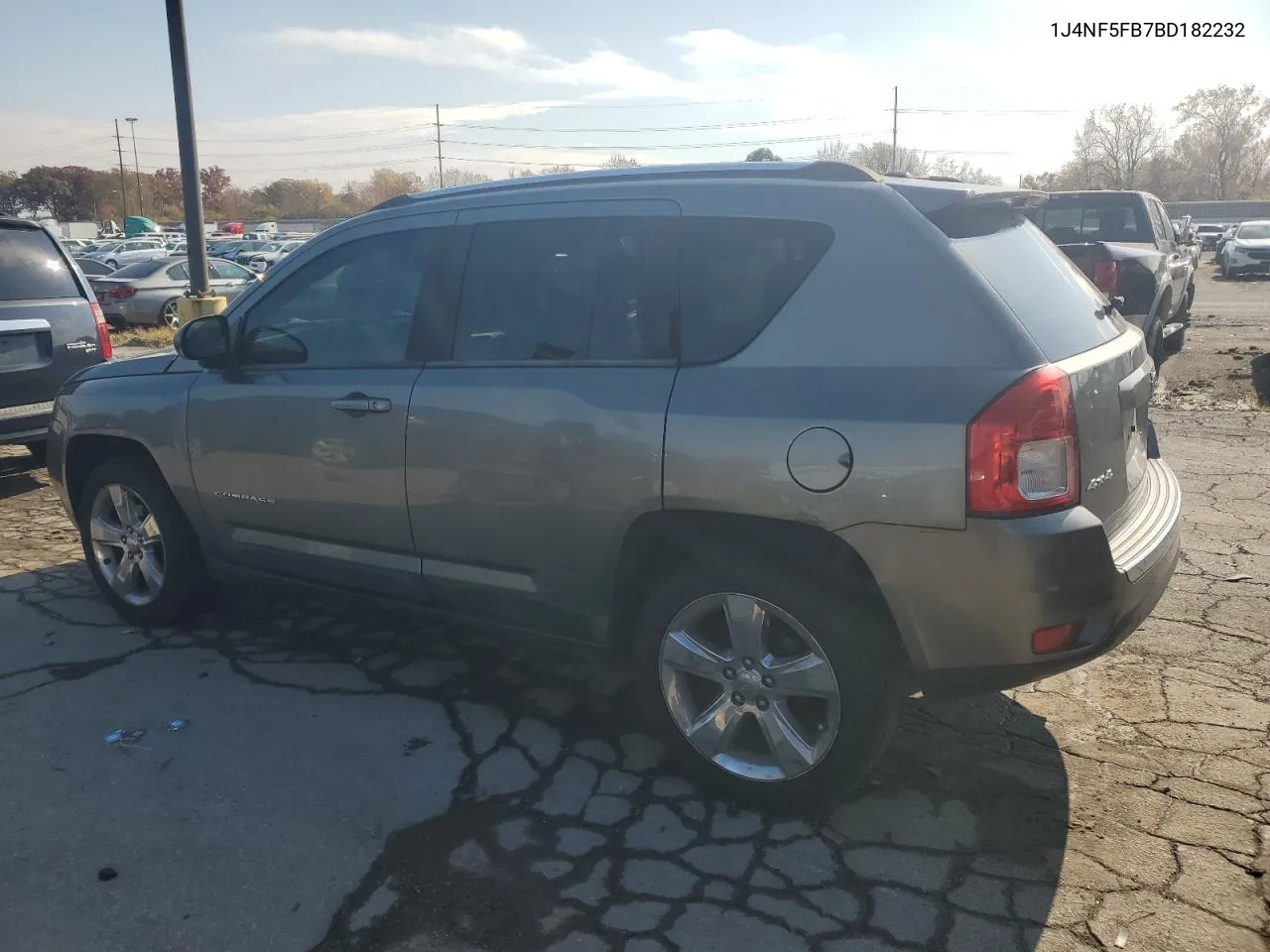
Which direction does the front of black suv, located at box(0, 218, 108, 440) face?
away from the camera

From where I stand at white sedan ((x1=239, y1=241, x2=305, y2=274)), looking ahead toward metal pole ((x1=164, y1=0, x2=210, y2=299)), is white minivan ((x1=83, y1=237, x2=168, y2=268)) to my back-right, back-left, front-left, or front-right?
back-right

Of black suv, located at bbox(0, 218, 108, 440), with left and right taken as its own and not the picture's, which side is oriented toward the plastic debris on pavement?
back

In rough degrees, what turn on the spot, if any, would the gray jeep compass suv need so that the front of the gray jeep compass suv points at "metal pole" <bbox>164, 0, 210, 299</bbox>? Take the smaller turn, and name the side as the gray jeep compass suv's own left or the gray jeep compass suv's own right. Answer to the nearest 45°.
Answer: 0° — it already faces it

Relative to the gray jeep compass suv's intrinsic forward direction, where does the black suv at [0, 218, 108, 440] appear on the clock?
The black suv is roughly at 12 o'clock from the gray jeep compass suv.

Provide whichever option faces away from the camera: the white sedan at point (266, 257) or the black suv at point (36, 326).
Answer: the black suv

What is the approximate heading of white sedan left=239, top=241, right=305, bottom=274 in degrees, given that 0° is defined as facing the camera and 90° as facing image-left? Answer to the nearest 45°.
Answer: approximately 45°

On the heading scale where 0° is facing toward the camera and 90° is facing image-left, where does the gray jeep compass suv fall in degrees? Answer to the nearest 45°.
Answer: approximately 135°
